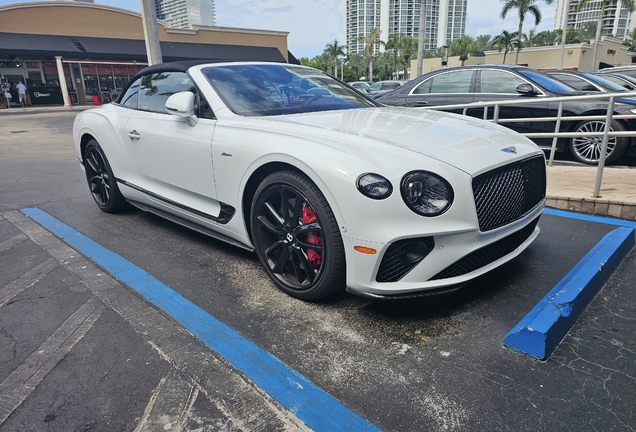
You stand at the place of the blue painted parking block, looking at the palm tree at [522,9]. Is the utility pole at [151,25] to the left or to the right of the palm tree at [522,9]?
left

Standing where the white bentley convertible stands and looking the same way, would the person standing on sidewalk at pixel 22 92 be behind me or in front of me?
behind

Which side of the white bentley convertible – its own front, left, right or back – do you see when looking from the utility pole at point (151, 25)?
back

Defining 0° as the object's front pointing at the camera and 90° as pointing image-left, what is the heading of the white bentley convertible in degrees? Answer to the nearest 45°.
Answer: approximately 315°

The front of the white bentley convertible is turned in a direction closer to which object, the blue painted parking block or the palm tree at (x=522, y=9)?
the blue painted parking block

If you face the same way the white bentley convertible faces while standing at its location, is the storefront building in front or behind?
behind

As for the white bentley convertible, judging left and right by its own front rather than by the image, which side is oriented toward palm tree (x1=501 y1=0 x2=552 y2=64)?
left

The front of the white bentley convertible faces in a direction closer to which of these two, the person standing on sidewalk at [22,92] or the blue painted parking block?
the blue painted parking block

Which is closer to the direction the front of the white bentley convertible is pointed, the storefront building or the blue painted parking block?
the blue painted parking block

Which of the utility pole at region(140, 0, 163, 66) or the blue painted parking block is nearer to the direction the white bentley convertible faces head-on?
the blue painted parking block
